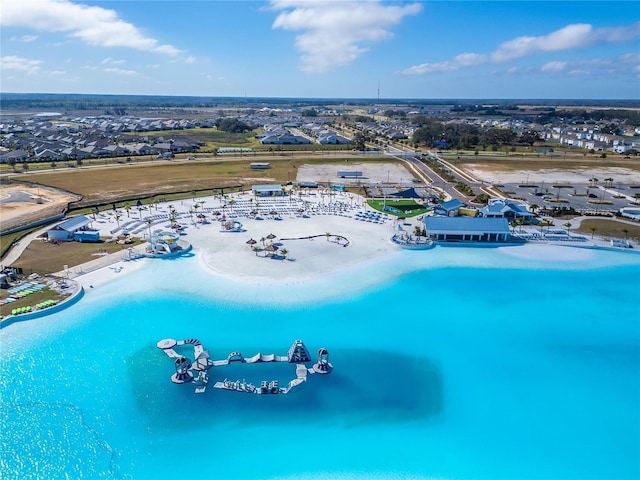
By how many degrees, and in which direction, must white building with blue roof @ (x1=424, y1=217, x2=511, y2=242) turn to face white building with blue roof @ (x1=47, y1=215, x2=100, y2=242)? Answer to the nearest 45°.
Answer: approximately 90° to its right

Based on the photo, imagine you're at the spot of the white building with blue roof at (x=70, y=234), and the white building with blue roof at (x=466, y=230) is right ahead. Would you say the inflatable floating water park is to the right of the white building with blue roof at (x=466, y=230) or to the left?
right

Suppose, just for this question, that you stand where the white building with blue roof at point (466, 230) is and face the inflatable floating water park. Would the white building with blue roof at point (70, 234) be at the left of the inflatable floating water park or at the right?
right

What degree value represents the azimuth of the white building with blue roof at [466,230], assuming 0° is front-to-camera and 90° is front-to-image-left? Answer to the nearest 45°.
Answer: approximately 0°

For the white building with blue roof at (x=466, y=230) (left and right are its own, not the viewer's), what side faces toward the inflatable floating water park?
front

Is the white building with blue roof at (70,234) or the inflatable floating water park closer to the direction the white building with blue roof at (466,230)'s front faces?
the inflatable floating water park
